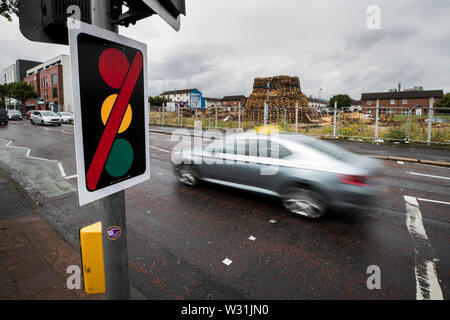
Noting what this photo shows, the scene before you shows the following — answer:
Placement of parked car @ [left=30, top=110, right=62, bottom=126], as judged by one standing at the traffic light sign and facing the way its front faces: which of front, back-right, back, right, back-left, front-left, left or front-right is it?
back-left

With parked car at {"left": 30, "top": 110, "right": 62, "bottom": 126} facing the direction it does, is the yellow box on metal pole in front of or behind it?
in front

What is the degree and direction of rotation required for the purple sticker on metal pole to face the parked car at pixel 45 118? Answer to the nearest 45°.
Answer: approximately 180°

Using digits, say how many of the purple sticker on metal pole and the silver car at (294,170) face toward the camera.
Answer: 1

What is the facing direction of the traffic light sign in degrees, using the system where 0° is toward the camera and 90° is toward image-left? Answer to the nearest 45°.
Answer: approximately 315°

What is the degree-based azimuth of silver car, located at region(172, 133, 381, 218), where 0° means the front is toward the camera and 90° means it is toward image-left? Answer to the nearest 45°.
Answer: approximately 135°

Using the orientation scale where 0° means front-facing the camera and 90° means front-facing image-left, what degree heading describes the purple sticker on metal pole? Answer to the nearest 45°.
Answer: approximately 0°

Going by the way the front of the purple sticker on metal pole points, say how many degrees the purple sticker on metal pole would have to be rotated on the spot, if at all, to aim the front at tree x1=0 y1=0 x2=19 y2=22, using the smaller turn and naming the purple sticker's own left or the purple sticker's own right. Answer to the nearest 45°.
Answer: approximately 180°

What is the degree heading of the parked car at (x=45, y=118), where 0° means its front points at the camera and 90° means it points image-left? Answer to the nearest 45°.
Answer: approximately 315°

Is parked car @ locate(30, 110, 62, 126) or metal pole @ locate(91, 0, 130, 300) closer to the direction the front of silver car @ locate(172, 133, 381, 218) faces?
the parked car

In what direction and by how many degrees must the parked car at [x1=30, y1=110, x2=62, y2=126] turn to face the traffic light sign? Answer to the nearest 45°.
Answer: approximately 45° to its right
